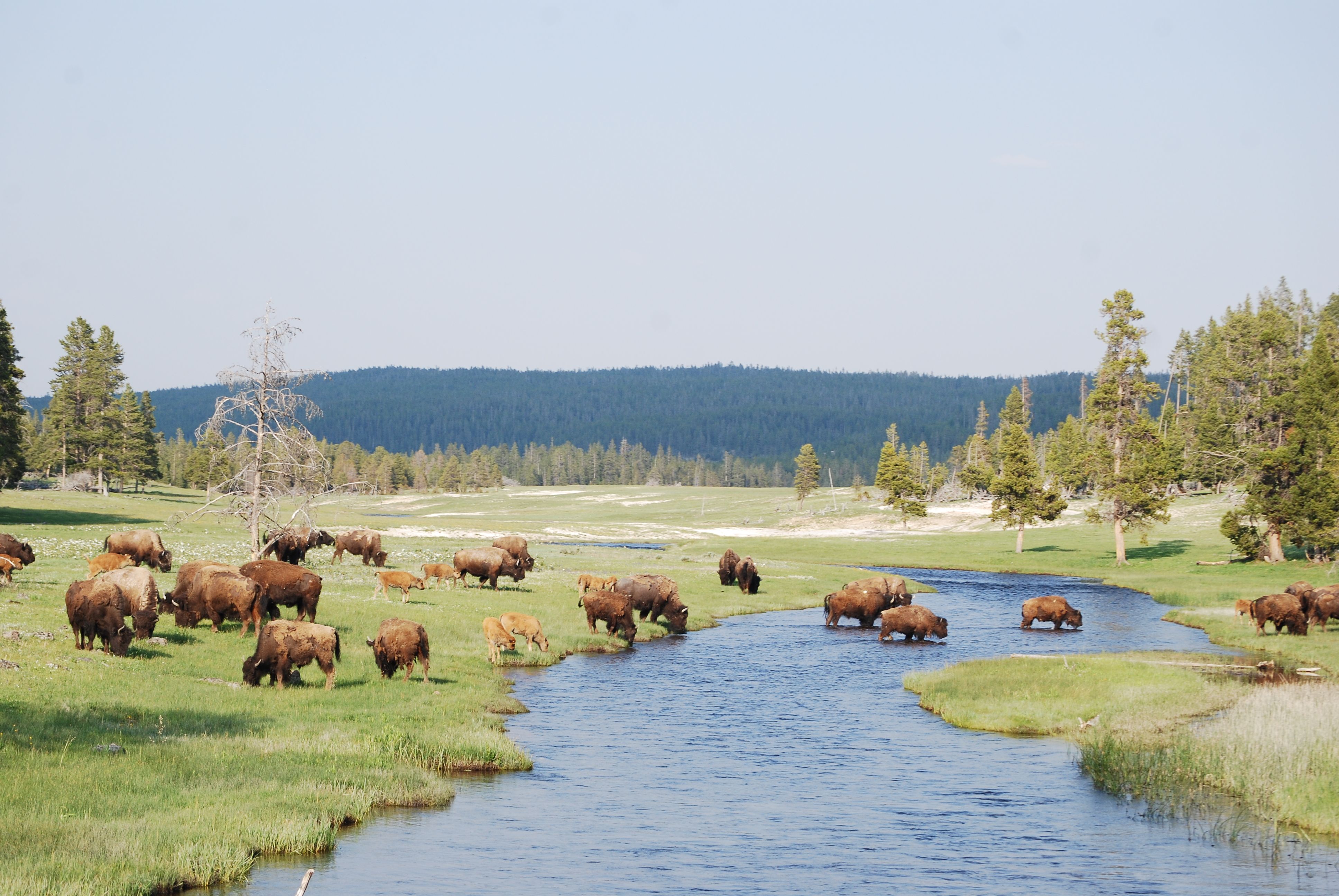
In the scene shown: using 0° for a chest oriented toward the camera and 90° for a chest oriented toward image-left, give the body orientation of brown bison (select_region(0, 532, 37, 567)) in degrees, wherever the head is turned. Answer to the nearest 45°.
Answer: approximately 270°

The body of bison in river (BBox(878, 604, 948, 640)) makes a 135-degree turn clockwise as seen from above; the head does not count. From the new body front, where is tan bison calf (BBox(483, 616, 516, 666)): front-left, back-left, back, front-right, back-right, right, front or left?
front

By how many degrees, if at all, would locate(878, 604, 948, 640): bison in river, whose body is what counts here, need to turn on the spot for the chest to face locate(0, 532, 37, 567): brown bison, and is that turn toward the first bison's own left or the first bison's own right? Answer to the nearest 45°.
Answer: approximately 180°

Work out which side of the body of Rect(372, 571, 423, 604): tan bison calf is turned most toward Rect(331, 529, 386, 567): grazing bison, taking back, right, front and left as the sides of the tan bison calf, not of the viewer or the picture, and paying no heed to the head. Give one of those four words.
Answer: left

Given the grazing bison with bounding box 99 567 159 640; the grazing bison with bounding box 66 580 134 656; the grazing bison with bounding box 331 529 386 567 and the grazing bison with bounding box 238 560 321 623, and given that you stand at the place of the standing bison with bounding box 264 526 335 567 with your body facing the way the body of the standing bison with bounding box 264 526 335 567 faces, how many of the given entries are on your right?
3

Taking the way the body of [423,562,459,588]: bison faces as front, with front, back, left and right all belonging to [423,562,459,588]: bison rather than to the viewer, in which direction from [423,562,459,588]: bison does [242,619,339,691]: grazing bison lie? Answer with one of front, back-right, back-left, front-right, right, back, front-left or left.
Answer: right

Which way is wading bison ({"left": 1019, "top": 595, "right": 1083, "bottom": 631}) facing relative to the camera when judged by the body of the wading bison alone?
to the viewer's right

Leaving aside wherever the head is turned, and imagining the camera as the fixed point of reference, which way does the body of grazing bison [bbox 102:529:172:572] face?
to the viewer's right

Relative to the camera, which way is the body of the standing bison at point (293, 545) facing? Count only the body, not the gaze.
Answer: to the viewer's right

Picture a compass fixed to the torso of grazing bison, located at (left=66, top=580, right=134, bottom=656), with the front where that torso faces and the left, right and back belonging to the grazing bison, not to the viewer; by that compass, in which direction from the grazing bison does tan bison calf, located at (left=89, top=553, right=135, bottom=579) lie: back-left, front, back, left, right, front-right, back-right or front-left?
back-left
